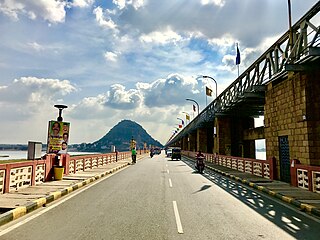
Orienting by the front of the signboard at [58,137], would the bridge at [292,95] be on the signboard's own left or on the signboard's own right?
on the signboard's own left

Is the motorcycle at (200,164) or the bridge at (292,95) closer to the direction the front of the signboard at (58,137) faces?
the bridge

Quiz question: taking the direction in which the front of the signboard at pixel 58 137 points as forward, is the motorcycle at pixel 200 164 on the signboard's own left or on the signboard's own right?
on the signboard's own left

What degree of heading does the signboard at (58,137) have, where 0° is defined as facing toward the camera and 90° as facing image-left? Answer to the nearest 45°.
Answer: approximately 0°

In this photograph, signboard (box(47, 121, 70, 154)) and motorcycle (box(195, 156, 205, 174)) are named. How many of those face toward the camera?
2
